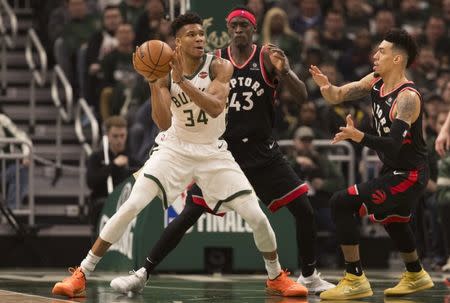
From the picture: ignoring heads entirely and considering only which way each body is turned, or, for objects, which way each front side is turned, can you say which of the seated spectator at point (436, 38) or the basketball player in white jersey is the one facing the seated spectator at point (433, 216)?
the seated spectator at point (436, 38)

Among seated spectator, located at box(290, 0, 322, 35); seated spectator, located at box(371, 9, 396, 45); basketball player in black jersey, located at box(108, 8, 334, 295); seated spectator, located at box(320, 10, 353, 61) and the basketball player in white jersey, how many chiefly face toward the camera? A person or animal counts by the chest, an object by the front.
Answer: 5

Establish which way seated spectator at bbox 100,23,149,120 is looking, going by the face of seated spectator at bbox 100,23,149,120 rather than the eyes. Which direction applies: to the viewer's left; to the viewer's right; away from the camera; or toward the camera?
toward the camera

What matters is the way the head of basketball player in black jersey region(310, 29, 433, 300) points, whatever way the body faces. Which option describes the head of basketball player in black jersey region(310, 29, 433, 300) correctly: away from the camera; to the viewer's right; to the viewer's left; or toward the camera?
to the viewer's left

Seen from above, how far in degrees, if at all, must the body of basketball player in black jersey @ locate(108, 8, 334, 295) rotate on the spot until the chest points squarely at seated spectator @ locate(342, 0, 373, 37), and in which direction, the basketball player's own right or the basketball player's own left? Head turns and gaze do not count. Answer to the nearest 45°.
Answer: approximately 180°

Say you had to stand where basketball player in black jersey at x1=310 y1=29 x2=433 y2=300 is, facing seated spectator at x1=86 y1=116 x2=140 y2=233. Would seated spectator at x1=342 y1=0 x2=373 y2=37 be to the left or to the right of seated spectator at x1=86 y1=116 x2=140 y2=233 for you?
right

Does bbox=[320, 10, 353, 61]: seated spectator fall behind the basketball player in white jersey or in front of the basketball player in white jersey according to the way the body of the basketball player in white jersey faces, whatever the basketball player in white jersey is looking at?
behind

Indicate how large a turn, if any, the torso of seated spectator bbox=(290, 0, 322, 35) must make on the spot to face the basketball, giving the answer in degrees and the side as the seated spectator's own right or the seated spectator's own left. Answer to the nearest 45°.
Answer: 0° — they already face it

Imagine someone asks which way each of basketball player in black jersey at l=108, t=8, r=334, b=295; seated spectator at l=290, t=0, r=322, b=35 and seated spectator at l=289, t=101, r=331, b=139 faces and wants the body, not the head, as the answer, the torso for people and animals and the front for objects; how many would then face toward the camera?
3

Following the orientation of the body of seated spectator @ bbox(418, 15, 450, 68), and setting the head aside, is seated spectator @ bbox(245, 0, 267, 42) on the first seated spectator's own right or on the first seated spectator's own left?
on the first seated spectator's own right

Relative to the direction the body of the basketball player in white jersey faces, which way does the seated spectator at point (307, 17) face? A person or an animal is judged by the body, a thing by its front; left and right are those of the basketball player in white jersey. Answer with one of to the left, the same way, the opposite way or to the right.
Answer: the same way

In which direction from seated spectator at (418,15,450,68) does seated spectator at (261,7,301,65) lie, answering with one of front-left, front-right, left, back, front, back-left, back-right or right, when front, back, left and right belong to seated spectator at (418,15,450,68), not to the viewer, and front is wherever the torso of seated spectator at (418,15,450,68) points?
front-right

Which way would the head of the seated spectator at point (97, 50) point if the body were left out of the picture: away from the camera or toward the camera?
toward the camera

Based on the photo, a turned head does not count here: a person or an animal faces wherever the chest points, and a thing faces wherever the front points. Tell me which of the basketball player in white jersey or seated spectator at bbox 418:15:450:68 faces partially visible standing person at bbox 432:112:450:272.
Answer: seated spectator at bbox 418:15:450:68

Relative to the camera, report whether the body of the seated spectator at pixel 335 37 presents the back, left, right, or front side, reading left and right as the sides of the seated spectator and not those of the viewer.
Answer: front

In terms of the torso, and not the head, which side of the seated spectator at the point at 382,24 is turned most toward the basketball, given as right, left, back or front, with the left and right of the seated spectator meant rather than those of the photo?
front

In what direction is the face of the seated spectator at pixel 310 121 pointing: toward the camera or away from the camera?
toward the camera

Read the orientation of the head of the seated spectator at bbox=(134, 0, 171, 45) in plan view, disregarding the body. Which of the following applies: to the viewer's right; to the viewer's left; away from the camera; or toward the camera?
toward the camera

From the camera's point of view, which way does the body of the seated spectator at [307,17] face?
toward the camera
